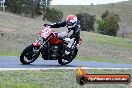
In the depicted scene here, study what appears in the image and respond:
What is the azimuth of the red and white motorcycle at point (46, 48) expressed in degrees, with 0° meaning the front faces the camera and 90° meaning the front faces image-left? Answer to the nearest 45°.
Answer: approximately 45°

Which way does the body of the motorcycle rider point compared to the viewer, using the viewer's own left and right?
facing the viewer and to the left of the viewer
